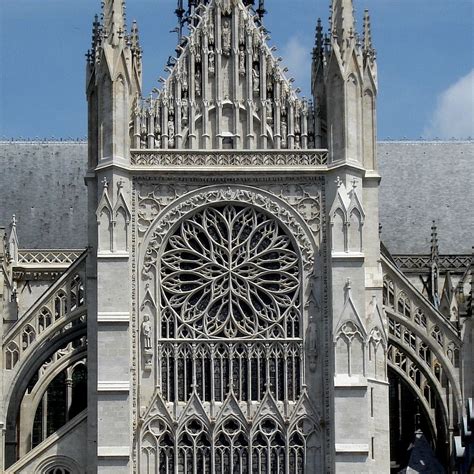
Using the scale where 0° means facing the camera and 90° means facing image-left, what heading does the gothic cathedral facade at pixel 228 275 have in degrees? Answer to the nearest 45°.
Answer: approximately 0°
